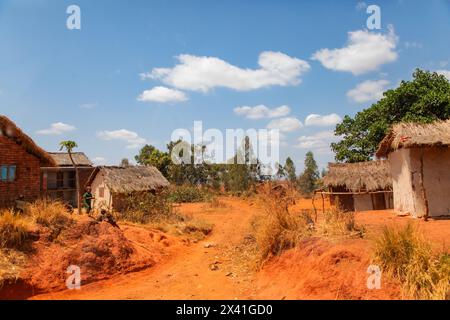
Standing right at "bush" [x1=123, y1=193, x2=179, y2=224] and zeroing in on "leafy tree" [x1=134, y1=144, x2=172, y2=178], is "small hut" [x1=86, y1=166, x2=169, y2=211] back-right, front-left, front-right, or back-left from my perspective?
front-left

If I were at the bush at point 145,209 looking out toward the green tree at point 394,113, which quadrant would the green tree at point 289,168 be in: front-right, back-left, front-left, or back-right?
front-left

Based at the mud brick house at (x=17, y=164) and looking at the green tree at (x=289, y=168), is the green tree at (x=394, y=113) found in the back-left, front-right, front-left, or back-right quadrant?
front-right

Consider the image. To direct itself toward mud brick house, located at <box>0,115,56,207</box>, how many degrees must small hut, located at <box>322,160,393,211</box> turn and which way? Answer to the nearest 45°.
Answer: approximately 45° to its right
